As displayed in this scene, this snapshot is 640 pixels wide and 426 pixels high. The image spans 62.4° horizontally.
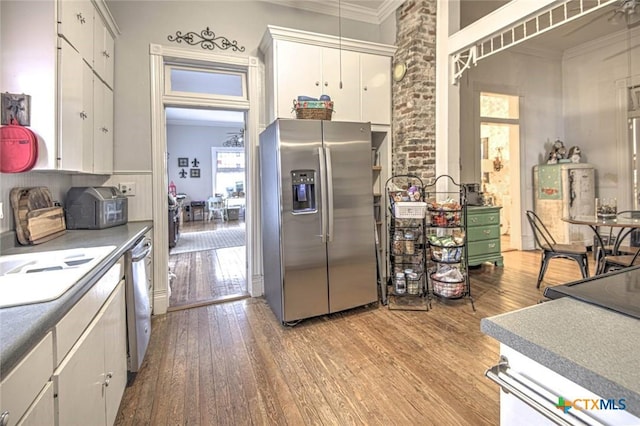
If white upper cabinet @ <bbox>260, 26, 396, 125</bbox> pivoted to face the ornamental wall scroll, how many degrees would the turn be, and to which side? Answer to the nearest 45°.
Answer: approximately 135° to its right

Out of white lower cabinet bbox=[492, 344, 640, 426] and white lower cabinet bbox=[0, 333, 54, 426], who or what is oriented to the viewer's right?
white lower cabinet bbox=[0, 333, 54, 426]

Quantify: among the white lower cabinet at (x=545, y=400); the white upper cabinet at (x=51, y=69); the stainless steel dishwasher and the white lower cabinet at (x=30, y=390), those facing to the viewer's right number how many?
3

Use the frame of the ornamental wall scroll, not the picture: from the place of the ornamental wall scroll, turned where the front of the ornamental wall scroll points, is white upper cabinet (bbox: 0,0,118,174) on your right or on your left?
on your right

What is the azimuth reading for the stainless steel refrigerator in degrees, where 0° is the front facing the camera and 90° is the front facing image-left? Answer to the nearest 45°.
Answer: approximately 315°

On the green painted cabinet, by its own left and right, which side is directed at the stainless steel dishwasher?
right

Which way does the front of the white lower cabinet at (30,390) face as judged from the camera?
facing to the right of the viewer

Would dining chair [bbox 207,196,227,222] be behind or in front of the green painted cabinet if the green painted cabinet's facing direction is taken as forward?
behind

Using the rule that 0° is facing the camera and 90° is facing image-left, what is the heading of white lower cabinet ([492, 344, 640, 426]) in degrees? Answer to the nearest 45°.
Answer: approximately 45°

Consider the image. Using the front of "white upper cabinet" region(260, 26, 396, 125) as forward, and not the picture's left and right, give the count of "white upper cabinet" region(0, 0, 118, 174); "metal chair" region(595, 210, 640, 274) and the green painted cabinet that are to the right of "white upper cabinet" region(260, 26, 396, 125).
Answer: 1

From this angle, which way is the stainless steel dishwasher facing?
to the viewer's right
